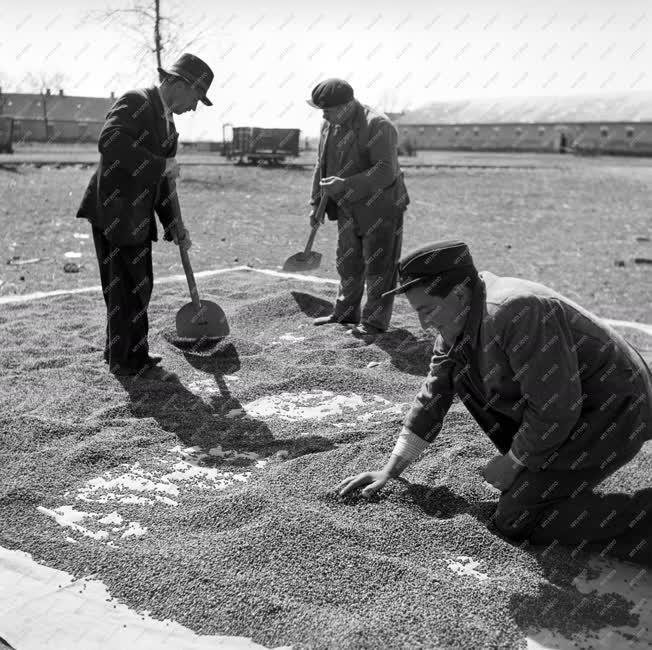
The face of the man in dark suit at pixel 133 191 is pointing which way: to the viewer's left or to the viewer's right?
to the viewer's right

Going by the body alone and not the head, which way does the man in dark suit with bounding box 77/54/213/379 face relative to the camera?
to the viewer's right

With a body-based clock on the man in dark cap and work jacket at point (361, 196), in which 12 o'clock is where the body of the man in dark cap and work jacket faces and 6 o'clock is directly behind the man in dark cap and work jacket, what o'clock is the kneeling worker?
The kneeling worker is roughly at 10 o'clock from the man in dark cap and work jacket.

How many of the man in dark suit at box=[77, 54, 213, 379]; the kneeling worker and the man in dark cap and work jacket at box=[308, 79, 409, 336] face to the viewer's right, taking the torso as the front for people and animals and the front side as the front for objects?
1

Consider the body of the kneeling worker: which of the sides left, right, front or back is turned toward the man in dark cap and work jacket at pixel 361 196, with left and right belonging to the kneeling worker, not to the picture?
right

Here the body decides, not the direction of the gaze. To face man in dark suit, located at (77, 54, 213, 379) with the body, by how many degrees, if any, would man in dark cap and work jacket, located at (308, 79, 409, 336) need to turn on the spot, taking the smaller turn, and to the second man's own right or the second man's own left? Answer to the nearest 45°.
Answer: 0° — they already face them

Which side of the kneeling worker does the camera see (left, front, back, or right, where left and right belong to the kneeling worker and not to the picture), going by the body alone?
left

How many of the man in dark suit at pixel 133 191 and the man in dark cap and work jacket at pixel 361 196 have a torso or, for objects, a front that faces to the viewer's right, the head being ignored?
1

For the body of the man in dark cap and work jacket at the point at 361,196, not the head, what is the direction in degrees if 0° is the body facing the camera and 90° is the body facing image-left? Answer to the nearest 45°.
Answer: approximately 45°

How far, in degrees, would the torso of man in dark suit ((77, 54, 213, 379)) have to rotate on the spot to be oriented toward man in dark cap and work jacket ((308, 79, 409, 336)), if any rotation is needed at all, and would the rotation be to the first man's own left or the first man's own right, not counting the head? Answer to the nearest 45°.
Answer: approximately 45° to the first man's own left

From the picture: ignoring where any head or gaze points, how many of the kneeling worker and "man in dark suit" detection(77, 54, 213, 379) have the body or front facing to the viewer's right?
1
